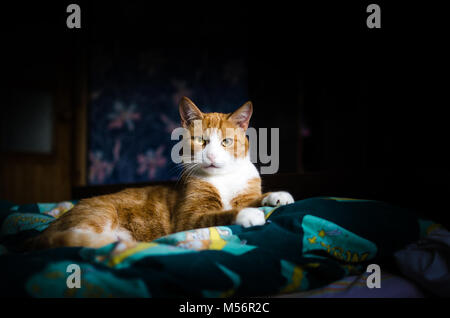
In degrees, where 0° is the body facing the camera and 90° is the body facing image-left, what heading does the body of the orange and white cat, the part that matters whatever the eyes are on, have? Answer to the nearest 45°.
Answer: approximately 270°
